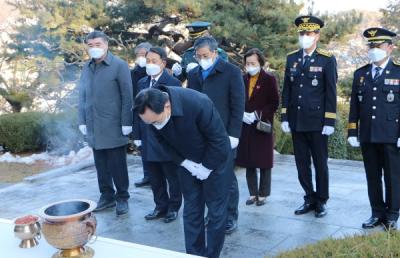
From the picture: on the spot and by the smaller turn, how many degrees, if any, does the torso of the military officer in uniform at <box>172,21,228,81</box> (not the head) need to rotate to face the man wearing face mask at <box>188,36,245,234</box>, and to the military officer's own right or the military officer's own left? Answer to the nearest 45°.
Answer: approximately 45° to the military officer's own left

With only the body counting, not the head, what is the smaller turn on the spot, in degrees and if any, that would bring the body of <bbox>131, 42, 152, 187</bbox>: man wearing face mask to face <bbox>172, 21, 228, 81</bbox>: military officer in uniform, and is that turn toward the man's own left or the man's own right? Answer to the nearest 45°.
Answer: approximately 90° to the man's own left

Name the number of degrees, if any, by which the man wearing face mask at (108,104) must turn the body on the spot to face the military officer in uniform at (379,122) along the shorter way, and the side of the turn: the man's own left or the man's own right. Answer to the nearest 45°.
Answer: approximately 90° to the man's own left

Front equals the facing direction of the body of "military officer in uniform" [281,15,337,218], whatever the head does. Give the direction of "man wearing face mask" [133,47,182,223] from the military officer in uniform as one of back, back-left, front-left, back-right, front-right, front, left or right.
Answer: front-right

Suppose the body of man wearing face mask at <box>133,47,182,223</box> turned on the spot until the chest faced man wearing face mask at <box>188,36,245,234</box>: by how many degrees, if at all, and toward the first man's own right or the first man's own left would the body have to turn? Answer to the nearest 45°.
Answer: approximately 90° to the first man's own left

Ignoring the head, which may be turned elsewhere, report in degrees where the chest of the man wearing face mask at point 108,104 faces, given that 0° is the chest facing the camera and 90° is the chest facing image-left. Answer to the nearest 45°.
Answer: approximately 45°

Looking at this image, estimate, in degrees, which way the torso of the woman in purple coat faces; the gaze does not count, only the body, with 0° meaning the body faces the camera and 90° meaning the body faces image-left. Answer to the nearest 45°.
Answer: approximately 45°

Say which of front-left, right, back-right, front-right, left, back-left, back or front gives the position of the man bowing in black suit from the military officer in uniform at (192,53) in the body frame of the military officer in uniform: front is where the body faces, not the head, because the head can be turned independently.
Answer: front-left
